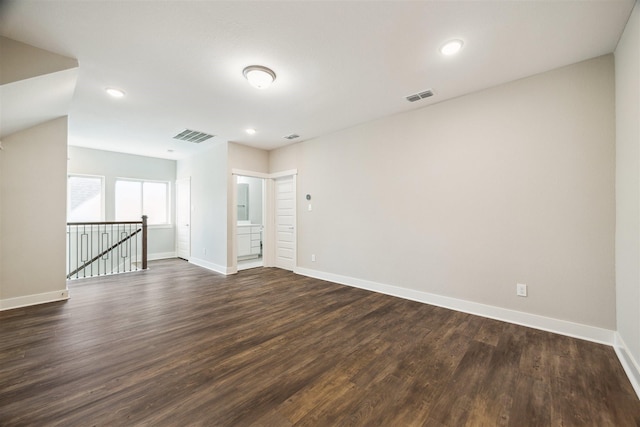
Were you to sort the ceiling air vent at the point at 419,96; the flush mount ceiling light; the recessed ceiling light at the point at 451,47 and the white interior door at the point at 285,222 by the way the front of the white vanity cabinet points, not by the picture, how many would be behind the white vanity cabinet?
0

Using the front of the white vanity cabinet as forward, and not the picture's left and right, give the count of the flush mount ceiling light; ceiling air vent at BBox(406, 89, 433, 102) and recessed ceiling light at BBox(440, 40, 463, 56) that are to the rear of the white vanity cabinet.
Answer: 0

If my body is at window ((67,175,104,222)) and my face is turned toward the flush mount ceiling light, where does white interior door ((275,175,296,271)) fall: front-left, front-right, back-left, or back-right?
front-left

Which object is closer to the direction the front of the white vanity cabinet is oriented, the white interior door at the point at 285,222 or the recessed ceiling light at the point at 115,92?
the white interior door

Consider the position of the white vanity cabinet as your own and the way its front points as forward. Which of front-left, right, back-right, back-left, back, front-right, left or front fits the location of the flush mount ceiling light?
front-right

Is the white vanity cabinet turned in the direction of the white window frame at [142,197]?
no

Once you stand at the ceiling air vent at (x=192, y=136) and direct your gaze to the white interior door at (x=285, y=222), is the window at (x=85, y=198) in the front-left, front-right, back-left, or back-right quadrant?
back-left

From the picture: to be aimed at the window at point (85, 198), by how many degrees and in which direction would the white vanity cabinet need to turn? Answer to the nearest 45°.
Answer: approximately 135° to its right

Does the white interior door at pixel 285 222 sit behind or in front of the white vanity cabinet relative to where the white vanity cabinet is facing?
in front

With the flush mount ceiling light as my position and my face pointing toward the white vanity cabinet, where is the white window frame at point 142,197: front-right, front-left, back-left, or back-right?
front-left

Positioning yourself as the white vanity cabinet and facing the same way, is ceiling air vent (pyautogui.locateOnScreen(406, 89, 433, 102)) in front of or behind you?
in front

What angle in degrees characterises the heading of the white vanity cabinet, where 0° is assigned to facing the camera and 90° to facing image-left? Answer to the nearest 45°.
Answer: approximately 315°

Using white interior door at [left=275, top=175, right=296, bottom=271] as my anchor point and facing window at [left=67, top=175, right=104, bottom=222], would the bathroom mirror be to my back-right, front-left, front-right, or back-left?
front-right
